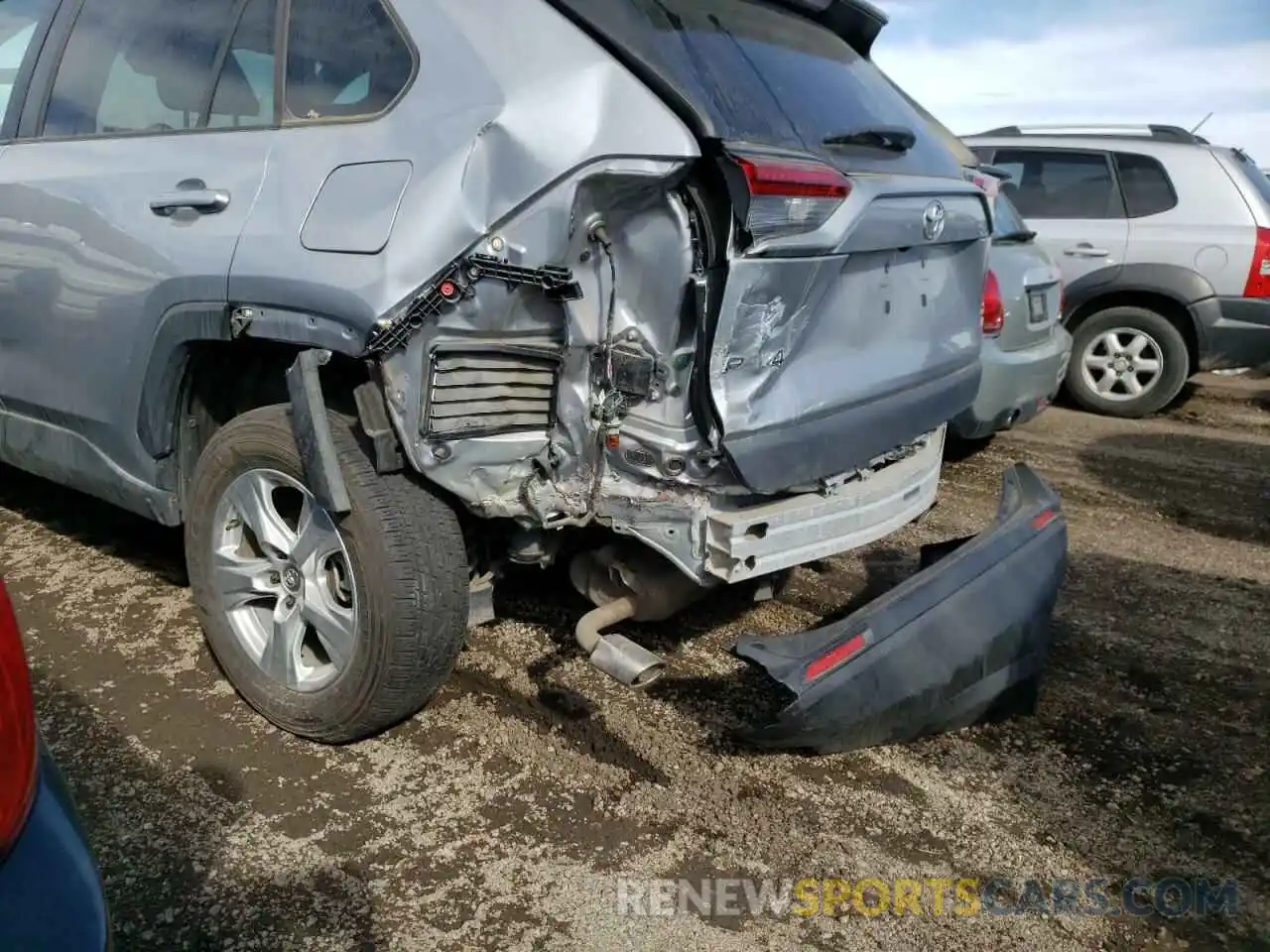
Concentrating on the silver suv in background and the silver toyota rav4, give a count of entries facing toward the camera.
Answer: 0

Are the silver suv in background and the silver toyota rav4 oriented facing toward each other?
no

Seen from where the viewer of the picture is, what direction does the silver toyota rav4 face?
facing away from the viewer and to the left of the viewer

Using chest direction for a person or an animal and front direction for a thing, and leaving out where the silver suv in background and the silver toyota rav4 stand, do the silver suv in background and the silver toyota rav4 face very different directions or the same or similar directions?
same or similar directions

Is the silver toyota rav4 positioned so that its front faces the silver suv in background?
no

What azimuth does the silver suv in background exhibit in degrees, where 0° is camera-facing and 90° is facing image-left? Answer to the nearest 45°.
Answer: approximately 90°

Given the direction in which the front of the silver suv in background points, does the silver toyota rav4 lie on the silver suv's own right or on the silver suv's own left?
on the silver suv's own left
